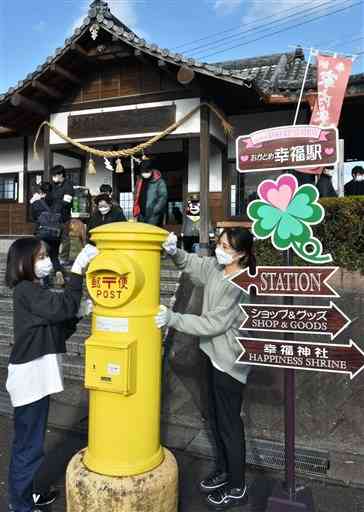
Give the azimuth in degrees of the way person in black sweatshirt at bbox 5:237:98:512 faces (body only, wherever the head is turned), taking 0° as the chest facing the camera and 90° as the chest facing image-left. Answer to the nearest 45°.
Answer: approximately 270°

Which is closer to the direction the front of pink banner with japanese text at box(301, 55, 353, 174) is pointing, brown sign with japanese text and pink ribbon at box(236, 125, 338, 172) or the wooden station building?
the brown sign with japanese text and pink ribbon

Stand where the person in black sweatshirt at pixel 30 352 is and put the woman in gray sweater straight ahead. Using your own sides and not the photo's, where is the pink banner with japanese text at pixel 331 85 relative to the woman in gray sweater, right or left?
left

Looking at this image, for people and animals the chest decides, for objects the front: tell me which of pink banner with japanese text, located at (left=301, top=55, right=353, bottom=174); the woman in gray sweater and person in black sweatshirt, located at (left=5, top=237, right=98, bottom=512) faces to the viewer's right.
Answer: the person in black sweatshirt

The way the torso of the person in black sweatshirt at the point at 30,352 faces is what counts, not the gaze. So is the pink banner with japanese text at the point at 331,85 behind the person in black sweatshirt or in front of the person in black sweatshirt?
in front

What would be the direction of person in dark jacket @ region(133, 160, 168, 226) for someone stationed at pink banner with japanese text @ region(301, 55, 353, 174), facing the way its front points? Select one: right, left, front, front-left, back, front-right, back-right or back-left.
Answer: right

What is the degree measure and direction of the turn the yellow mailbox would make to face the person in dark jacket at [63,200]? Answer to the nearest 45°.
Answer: approximately 135° to its right
